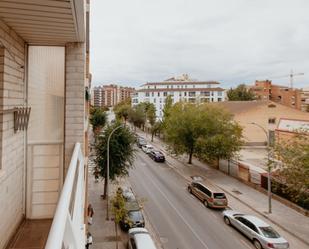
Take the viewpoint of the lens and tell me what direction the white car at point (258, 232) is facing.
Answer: facing away from the viewer and to the left of the viewer

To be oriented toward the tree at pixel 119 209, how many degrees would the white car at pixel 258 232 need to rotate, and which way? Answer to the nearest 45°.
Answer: approximately 45° to its left

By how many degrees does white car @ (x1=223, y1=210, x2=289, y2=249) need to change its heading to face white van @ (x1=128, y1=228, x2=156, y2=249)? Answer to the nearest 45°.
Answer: approximately 90° to its left

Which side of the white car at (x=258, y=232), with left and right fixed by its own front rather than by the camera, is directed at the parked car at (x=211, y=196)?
front

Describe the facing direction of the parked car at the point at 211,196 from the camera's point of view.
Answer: facing away from the viewer and to the left of the viewer

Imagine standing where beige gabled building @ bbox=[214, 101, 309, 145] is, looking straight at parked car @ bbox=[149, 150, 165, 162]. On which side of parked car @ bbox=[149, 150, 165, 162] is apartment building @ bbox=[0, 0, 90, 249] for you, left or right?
left

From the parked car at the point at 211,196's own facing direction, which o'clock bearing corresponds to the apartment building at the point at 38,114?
The apartment building is roughly at 8 o'clock from the parked car.

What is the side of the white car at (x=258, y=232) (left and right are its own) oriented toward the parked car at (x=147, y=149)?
front

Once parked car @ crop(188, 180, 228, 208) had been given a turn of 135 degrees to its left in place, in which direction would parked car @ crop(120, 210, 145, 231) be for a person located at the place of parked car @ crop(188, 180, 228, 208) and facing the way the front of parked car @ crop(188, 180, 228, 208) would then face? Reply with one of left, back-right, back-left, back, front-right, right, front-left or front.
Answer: front-right

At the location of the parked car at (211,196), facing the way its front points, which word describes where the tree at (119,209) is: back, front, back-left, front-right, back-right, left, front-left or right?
left

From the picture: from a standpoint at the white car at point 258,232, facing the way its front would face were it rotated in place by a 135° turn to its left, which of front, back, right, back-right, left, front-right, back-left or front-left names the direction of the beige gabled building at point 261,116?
back

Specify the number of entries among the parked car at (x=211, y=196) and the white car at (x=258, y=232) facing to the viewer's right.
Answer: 0
